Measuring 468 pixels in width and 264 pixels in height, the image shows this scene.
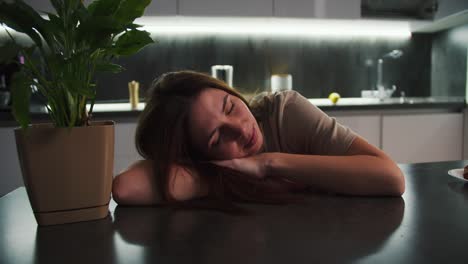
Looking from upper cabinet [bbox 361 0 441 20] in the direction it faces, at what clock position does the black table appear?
The black table is roughly at 12 o'clock from the upper cabinet.

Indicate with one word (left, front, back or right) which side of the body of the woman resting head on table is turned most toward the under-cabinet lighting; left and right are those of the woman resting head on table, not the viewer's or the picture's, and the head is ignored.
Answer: back

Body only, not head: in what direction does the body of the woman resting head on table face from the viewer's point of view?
toward the camera

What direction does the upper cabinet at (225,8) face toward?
toward the camera
